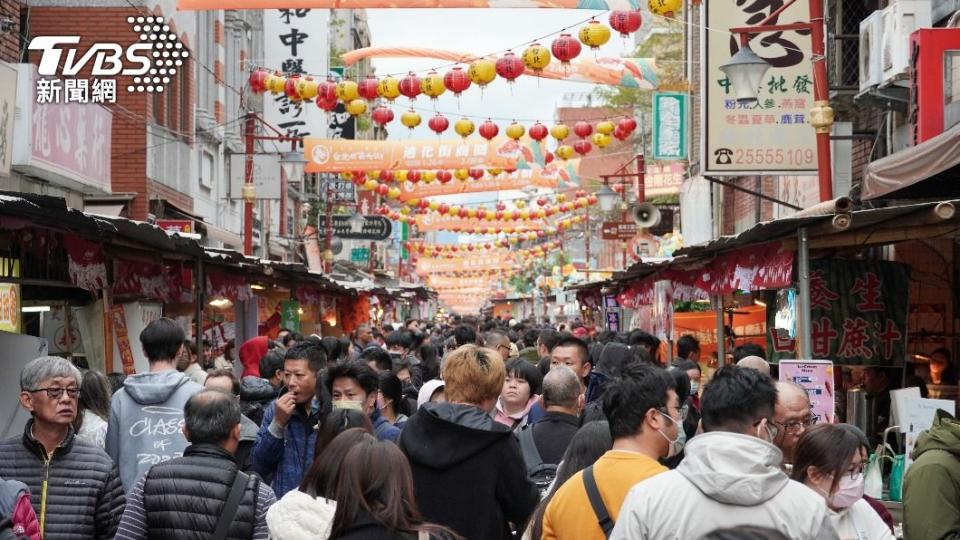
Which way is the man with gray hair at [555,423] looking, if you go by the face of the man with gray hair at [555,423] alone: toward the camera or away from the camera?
away from the camera

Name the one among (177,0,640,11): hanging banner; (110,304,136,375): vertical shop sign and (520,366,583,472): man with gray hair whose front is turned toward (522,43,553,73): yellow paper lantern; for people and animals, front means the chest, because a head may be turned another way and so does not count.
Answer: the man with gray hair

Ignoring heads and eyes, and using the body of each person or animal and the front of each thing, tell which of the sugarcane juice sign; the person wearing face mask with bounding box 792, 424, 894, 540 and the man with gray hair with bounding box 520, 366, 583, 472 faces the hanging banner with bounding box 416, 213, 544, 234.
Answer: the man with gray hair

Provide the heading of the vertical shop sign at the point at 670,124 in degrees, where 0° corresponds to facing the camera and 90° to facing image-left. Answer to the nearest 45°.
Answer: approximately 0°

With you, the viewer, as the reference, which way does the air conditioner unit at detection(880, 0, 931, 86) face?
facing to the left of the viewer

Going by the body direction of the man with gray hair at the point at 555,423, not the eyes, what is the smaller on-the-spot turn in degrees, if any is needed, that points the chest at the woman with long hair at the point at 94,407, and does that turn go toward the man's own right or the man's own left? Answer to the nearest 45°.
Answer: approximately 90° to the man's own left

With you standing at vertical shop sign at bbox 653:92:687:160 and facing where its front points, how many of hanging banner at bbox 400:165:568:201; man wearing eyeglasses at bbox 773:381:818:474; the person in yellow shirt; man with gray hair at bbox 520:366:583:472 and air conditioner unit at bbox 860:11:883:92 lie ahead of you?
4

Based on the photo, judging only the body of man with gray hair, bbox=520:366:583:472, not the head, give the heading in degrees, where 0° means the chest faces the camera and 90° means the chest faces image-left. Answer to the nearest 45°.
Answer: approximately 180°

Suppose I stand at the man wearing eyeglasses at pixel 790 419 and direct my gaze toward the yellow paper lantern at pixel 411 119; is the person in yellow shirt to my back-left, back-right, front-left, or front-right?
back-left
